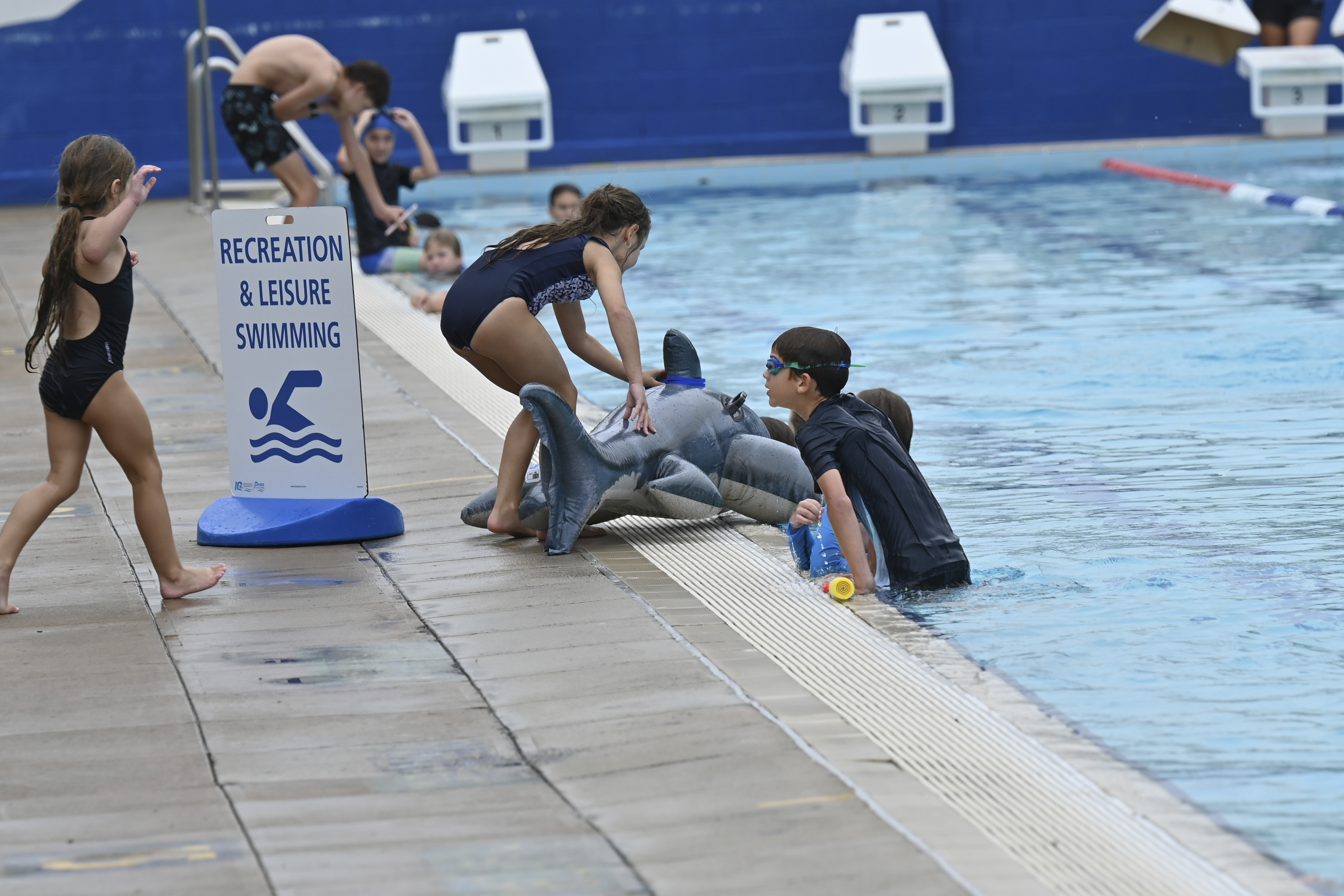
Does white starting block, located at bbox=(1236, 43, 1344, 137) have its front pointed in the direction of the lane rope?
yes

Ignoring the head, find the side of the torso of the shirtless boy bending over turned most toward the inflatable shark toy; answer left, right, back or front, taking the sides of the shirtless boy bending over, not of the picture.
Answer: right

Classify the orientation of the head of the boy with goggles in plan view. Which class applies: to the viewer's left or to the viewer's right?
to the viewer's left

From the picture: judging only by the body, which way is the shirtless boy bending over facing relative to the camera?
to the viewer's right

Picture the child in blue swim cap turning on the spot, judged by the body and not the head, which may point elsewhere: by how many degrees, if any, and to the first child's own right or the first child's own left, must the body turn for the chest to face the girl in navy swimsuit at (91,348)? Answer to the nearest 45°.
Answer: approximately 45° to the first child's own right

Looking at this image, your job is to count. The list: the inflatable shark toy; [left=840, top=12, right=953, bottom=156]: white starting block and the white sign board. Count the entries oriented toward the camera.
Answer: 2

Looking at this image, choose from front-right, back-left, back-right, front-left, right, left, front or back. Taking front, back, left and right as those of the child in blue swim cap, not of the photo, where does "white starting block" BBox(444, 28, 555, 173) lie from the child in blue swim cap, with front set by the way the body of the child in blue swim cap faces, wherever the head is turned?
back-left

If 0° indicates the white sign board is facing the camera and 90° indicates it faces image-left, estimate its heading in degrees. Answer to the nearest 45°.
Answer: approximately 0°

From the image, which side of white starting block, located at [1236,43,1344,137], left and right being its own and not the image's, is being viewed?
front

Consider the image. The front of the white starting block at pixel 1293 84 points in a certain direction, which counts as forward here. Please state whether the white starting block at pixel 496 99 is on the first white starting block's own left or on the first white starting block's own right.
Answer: on the first white starting block's own right

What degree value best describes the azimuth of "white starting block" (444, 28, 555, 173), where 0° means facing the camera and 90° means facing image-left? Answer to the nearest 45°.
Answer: approximately 0°
